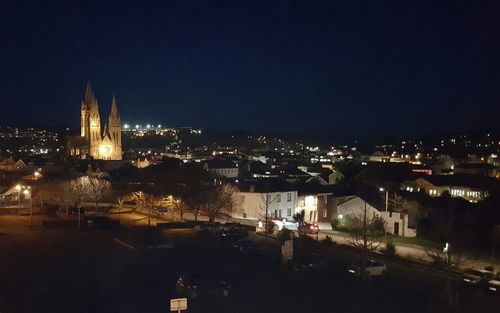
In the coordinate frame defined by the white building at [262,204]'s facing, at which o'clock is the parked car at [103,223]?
The parked car is roughly at 3 o'clock from the white building.

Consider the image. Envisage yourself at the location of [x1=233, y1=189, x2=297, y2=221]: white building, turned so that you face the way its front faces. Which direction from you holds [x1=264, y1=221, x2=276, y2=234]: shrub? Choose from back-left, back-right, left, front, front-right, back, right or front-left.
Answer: front-right

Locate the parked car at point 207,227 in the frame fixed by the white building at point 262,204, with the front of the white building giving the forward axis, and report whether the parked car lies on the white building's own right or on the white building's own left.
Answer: on the white building's own right

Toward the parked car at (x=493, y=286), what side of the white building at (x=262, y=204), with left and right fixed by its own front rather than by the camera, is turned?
front

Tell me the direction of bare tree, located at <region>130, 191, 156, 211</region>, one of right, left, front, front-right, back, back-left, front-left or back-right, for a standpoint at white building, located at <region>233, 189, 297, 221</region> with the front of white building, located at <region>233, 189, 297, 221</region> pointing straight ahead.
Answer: back-right

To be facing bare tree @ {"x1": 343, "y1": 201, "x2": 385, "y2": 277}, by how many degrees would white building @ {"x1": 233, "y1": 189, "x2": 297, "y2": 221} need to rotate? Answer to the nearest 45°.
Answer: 0° — it already faces it

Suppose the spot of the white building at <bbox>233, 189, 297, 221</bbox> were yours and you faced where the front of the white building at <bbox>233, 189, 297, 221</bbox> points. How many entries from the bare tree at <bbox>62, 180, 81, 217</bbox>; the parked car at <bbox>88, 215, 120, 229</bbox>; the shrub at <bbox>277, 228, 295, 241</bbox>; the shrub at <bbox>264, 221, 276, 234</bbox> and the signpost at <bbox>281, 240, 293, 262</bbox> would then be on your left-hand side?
0

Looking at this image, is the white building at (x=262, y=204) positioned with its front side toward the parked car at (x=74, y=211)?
no

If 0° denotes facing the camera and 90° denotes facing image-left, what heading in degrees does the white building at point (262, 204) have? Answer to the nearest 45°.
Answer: approximately 315°

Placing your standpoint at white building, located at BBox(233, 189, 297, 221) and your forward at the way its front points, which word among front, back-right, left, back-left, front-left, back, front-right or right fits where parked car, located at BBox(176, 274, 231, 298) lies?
front-right

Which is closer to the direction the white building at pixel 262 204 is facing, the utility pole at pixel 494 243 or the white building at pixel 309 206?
the utility pole
